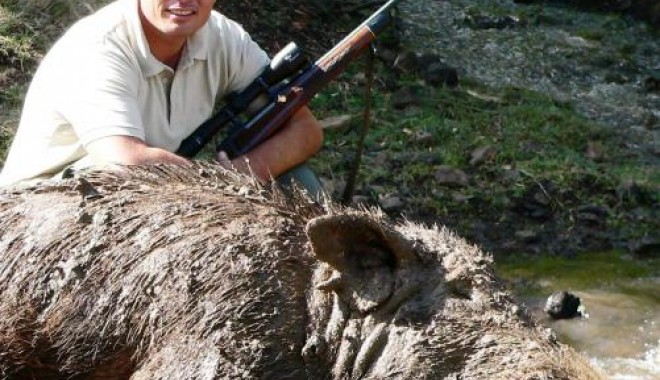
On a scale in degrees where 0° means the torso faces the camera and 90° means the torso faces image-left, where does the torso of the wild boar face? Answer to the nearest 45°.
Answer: approximately 270°

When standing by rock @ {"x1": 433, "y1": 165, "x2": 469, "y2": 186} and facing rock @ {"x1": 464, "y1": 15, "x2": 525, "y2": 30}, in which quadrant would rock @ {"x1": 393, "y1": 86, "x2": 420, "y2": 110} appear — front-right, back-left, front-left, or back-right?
front-left

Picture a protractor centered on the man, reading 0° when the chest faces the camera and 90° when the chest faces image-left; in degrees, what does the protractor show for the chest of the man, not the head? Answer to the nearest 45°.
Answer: approximately 315°

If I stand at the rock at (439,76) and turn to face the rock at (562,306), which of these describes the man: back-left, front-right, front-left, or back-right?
front-right

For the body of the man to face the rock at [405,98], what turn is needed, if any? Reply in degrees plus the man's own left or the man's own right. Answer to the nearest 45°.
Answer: approximately 90° to the man's own left

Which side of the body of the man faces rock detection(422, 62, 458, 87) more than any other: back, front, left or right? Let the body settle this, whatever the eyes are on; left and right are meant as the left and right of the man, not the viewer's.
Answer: left

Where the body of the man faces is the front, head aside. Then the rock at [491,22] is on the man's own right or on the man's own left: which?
on the man's own left

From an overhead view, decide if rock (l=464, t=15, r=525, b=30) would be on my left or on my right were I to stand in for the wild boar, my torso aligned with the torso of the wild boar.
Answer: on my left

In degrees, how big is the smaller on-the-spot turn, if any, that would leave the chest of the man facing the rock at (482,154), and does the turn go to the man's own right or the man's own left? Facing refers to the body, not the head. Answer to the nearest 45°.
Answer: approximately 90° to the man's own left

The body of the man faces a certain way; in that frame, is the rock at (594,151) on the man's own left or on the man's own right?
on the man's own left

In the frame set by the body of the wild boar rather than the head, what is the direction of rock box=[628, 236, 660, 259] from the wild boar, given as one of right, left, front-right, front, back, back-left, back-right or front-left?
front-left
